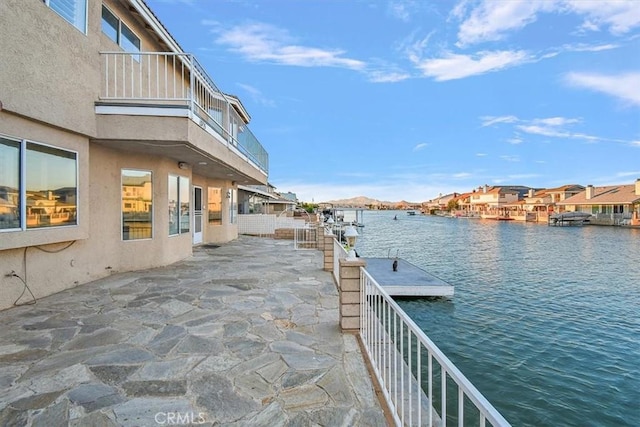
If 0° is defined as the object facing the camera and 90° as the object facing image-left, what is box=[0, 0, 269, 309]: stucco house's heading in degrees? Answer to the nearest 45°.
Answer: approximately 315°

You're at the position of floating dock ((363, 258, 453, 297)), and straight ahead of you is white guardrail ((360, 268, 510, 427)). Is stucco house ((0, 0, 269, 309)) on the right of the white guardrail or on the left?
right

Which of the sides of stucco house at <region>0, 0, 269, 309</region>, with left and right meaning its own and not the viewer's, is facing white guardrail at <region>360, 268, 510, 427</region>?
front

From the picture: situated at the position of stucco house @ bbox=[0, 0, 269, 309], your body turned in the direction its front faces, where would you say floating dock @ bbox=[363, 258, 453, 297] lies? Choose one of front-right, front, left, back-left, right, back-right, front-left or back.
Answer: front-left
